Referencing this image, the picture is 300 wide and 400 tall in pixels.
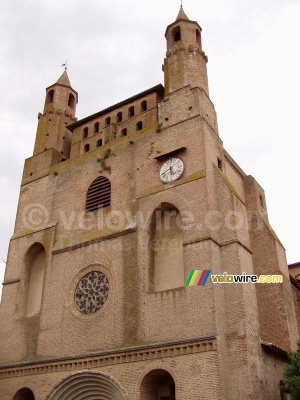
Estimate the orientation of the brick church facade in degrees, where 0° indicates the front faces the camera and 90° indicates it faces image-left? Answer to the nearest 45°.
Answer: approximately 45°

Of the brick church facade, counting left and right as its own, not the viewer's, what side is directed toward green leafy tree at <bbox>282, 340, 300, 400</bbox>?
left
